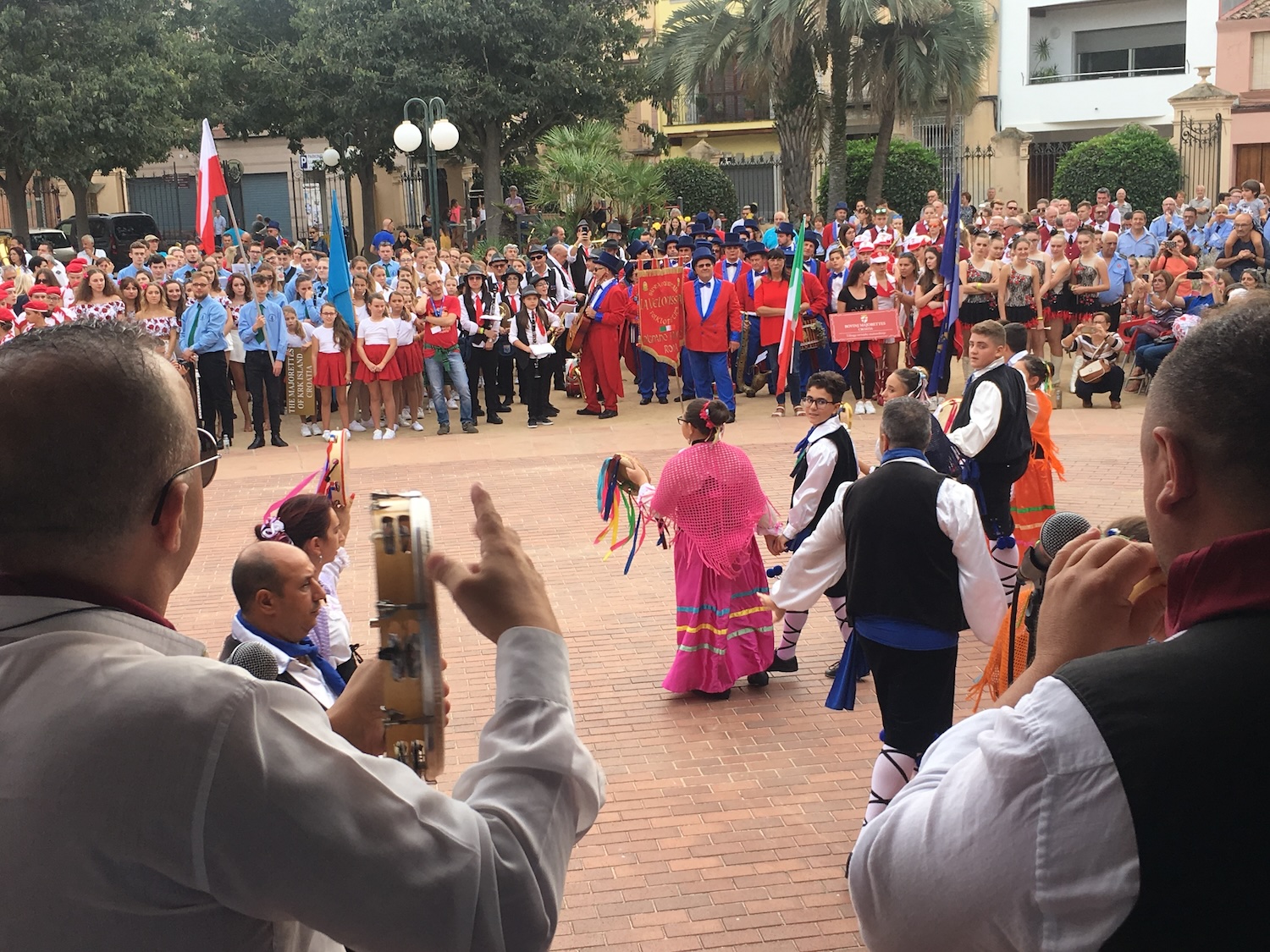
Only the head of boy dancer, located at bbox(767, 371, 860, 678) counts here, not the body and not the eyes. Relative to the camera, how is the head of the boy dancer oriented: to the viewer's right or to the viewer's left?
to the viewer's left

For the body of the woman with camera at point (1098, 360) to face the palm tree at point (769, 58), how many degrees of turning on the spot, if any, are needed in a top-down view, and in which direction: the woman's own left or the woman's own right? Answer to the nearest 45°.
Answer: approximately 135° to the woman's own right

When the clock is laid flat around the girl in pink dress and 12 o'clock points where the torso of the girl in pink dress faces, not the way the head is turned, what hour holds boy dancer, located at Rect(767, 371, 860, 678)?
The boy dancer is roughly at 4 o'clock from the girl in pink dress.

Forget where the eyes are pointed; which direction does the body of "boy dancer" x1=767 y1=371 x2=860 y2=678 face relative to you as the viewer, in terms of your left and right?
facing to the left of the viewer
